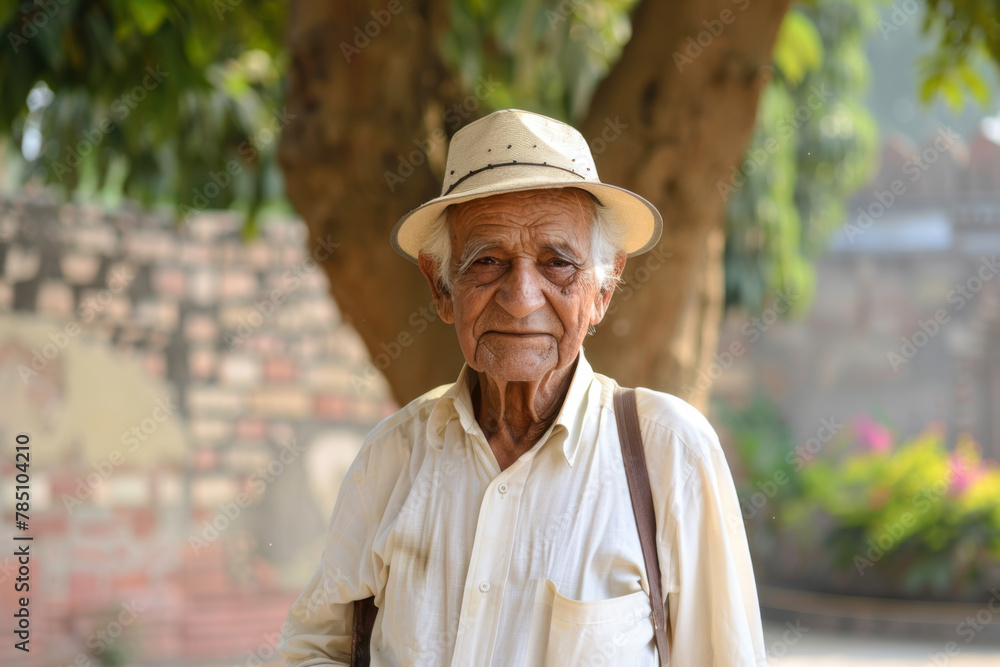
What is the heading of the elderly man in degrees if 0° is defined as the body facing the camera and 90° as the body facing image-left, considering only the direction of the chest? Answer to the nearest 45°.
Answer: approximately 0°

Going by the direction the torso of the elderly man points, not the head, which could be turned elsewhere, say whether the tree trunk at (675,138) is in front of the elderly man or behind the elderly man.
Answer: behind

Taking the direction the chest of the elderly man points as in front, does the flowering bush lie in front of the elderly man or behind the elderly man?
behind
